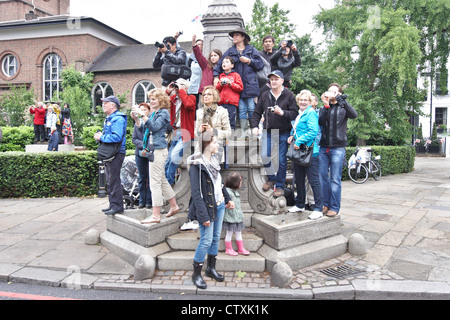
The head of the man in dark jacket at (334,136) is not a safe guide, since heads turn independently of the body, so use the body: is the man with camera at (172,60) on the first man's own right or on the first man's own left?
on the first man's own right

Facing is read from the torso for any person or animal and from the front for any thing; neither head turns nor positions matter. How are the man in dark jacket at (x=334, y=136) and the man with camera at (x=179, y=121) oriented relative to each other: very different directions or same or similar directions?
same or similar directions

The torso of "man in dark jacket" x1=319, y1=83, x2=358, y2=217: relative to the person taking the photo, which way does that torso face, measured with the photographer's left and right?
facing the viewer and to the left of the viewer

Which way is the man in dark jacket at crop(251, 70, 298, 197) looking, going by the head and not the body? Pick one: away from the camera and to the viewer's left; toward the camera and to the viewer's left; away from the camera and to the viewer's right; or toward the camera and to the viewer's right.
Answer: toward the camera and to the viewer's left

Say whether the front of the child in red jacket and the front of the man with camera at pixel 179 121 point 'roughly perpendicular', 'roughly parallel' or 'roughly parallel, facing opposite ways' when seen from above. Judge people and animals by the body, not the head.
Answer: roughly parallel

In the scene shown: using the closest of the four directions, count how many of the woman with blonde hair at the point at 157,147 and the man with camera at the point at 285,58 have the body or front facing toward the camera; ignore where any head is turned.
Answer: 1

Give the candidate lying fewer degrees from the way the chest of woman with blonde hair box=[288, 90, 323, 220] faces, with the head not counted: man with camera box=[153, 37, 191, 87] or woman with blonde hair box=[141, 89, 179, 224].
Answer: the woman with blonde hair

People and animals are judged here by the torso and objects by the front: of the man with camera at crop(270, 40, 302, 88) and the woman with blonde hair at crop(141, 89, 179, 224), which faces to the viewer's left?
the woman with blonde hair

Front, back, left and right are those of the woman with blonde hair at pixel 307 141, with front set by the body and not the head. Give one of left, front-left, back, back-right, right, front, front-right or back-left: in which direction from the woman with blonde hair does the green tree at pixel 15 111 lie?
right
